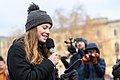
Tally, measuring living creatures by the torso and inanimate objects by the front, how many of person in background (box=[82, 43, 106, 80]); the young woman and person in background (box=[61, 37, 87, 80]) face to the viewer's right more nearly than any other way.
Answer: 1

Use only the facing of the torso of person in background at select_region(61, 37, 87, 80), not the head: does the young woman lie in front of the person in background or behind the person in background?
in front

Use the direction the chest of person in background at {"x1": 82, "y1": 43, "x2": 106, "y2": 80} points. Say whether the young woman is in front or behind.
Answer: in front

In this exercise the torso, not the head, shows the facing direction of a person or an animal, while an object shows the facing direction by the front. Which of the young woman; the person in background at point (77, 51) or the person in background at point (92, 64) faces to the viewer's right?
the young woman

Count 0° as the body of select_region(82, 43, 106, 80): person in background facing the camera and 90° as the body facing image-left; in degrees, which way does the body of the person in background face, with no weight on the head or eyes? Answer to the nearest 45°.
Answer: approximately 0°

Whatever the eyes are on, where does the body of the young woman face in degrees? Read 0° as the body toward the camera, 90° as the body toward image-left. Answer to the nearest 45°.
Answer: approximately 270°
